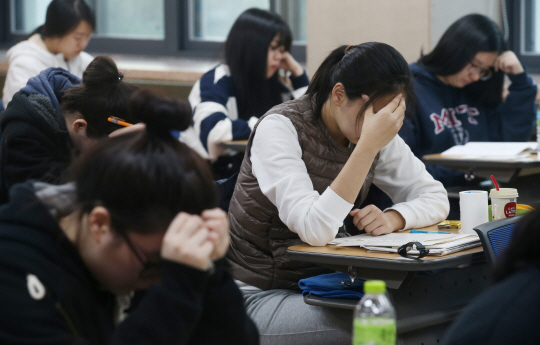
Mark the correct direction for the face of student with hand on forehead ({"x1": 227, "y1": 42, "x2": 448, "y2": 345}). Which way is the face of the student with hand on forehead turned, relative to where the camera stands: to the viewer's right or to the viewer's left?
to the viewer's right

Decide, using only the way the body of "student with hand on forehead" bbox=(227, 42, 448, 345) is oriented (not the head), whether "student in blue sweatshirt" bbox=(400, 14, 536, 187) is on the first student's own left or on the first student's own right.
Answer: on the first student's own left

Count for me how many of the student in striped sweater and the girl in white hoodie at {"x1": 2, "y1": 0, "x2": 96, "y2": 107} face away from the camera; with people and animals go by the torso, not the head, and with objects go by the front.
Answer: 0

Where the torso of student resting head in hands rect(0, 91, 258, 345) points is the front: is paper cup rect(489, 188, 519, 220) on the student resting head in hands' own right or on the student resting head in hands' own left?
on the student resting head in hands' own left

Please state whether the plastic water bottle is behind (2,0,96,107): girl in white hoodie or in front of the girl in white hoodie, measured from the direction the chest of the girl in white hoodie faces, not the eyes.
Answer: in front

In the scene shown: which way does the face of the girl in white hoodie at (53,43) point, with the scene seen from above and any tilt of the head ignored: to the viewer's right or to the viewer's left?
to the viewer's right
